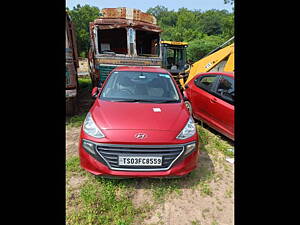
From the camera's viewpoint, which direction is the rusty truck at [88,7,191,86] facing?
toward the camera

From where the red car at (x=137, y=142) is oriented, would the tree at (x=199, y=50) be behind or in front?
behind

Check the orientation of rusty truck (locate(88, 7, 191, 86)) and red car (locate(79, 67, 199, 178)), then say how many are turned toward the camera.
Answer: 2

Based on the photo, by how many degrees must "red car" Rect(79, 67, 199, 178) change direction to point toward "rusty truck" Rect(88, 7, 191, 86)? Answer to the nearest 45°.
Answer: approximately 180°

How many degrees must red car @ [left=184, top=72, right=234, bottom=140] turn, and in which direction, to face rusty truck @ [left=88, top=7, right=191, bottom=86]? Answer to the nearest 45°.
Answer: approximately 180°

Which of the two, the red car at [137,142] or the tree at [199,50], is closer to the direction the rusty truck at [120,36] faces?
the red car

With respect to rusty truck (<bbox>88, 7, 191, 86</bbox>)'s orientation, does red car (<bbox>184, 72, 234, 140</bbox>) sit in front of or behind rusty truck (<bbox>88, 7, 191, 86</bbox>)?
in front

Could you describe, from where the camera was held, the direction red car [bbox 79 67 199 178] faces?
facing the viewer

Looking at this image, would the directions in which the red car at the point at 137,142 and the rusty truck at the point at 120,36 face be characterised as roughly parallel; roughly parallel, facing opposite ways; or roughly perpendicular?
roughly parallel

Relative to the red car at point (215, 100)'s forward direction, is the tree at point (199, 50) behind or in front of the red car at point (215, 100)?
behind
